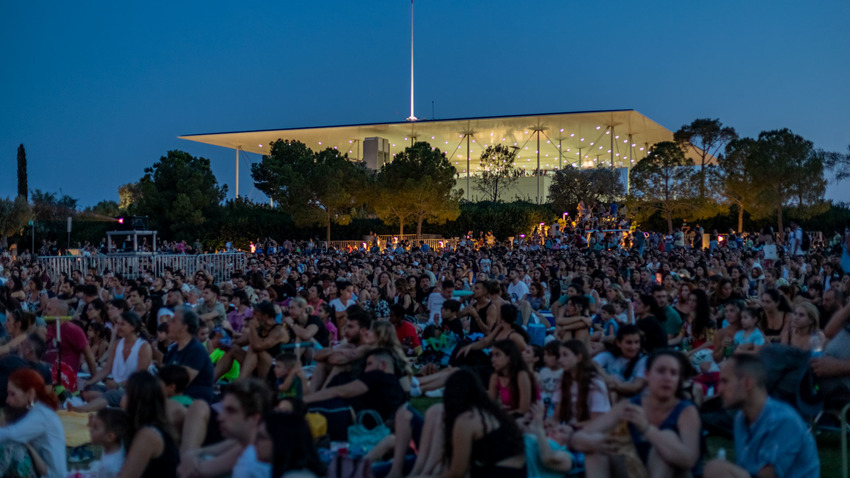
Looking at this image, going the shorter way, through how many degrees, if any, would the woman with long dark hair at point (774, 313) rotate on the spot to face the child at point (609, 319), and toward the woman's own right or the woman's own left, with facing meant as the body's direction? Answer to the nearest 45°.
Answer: approximately 45° to the woman's own right

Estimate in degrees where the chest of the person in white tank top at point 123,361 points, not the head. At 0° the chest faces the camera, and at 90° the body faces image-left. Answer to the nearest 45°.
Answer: approximately 45°

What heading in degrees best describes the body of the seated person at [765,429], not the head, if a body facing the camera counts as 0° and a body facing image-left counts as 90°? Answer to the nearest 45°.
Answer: approximately 90°

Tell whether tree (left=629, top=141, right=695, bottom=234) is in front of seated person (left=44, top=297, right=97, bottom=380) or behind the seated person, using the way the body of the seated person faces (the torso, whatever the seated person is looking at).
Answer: behind

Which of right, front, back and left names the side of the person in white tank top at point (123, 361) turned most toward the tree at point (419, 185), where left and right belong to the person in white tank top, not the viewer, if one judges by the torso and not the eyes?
back

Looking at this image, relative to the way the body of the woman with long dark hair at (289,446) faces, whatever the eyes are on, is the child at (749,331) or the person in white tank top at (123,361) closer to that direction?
the person in white tank top

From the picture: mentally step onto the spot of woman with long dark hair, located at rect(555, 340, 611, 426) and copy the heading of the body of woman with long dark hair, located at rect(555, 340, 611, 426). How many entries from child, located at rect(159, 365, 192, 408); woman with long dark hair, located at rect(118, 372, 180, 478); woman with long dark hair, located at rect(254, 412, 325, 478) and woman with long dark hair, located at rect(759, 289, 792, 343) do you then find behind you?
1

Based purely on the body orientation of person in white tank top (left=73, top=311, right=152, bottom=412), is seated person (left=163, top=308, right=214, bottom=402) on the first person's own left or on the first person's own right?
on the first person's own left

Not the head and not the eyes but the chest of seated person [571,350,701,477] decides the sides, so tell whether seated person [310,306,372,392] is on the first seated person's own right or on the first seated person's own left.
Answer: on the first seated person's own right

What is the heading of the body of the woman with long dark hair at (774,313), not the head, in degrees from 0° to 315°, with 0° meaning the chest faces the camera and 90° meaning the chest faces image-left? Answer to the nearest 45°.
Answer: approximately 45°

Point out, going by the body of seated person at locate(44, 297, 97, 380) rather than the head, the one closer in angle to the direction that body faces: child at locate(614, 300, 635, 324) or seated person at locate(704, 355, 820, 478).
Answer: the seated person

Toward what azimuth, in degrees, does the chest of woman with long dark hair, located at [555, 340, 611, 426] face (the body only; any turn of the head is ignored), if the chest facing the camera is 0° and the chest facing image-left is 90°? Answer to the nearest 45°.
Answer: approximately 45°
